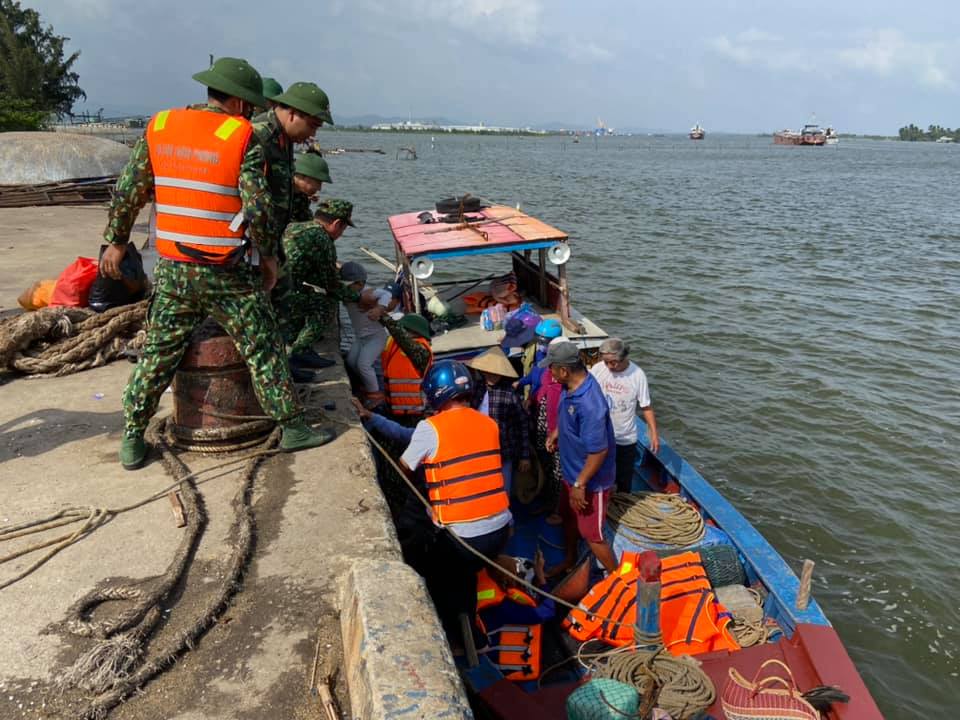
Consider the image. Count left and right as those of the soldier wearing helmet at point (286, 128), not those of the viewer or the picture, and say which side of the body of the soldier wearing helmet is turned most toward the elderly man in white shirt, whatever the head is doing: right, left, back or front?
front

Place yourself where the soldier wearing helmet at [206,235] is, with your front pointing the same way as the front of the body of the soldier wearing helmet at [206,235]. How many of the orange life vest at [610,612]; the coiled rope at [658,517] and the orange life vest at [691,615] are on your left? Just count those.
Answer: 0

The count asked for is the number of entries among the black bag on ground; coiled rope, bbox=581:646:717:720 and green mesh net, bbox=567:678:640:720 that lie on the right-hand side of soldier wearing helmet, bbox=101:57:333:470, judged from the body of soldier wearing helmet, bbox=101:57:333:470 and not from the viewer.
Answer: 2

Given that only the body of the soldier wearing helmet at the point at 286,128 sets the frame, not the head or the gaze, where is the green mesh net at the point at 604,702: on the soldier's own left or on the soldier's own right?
on the soldier's own right

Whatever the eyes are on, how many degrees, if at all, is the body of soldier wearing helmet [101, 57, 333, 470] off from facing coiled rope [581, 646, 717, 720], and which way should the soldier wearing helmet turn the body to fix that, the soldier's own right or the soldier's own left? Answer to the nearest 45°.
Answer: approximately 90° to the soldier's own right

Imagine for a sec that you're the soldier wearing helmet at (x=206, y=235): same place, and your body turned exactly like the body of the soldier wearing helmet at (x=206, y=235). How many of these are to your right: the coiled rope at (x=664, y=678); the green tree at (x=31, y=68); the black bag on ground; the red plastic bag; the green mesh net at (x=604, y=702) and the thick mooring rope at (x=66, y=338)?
2

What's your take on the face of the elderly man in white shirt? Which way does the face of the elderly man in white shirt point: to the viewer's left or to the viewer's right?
to the viewer's left

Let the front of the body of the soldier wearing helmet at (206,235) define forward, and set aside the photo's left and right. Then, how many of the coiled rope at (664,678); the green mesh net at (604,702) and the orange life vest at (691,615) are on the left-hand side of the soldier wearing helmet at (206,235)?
0

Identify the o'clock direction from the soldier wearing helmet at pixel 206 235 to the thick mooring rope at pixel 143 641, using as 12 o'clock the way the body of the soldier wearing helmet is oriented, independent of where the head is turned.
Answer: The thick mooring rope is roughly at 5 o'clock from the soldier wearing helmet.

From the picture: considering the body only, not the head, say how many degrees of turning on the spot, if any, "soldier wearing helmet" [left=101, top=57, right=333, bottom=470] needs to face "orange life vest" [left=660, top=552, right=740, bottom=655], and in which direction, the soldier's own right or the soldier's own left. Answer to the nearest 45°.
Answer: approximately 45° to the soldier's own right

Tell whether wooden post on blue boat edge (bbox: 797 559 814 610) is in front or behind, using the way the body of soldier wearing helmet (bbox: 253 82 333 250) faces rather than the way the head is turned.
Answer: in front

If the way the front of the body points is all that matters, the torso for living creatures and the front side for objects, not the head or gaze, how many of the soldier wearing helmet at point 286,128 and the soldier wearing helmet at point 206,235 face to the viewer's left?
0

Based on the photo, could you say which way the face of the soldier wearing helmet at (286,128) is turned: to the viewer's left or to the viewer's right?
to the viewer's right

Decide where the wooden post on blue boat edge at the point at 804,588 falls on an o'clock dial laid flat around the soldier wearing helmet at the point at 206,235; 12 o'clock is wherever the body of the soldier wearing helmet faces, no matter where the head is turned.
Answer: The wooden post on blue boat edge is roughly at 2 o'clock from the soldier wearing helmet.

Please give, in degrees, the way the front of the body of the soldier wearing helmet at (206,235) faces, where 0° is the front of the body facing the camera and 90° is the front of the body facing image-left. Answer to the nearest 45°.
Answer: approximately 225°

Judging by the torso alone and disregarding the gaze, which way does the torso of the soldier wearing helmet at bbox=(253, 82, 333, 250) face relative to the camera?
to the viewer's right
